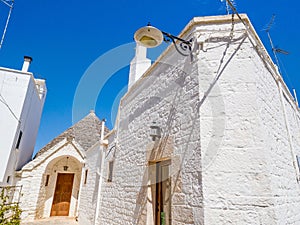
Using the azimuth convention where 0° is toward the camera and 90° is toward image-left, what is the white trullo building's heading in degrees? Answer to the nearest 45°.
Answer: approximately 45°
